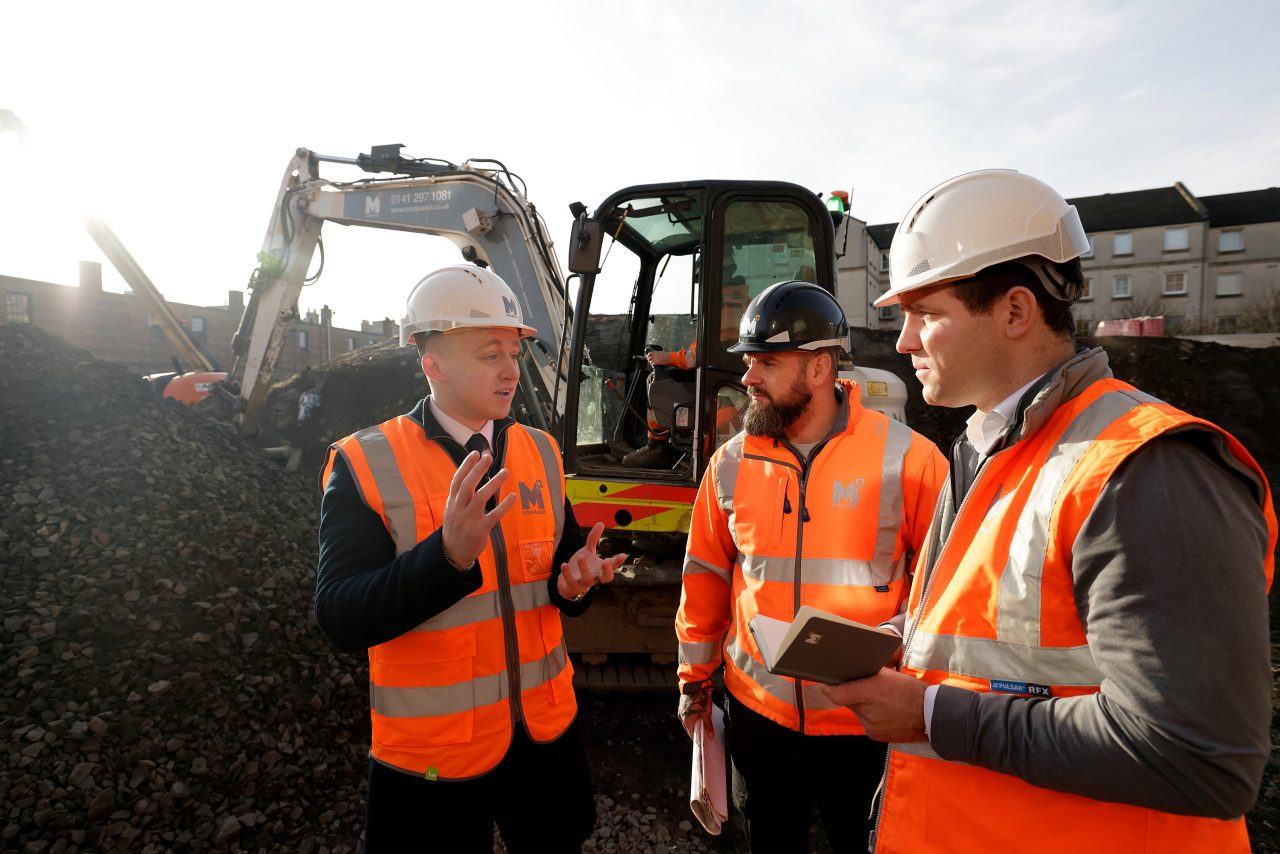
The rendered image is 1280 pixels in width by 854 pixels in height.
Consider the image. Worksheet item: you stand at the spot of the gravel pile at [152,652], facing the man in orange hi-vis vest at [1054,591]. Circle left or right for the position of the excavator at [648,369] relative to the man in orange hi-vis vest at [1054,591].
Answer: left

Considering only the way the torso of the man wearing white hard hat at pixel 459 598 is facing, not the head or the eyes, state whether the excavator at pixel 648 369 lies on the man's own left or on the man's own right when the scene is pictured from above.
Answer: on the man's own left

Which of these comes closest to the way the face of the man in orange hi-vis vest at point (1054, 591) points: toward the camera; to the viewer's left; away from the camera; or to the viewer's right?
to the viewer's left

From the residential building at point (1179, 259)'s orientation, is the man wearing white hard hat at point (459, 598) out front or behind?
out front

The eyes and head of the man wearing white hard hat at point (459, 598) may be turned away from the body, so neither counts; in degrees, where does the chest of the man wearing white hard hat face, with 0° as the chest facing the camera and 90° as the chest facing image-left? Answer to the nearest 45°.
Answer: approximately 315°

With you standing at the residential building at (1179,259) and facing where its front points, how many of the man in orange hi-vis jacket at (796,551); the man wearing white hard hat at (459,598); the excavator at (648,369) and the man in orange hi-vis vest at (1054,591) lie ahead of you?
4

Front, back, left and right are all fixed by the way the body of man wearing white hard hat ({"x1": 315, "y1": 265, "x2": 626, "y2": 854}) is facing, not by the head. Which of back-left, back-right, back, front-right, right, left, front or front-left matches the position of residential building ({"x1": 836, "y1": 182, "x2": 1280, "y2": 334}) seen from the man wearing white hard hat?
left
